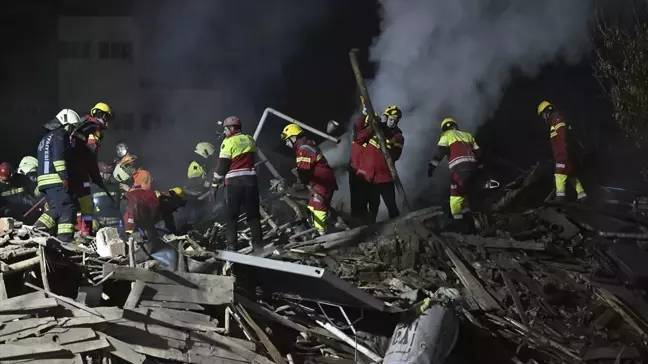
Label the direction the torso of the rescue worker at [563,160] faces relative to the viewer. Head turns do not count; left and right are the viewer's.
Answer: facing to the left of the viewer

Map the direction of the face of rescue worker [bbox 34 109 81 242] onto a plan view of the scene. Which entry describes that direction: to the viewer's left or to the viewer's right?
to the viewer's right

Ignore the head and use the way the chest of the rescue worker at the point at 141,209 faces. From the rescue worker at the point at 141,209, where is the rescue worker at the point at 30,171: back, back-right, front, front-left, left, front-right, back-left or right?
back-left

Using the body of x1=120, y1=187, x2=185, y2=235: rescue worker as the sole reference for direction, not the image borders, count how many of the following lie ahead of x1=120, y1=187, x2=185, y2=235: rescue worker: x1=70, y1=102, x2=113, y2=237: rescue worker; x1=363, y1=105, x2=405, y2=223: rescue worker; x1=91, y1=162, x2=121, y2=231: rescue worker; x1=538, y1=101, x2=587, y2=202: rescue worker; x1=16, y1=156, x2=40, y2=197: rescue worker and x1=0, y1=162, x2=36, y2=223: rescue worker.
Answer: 2

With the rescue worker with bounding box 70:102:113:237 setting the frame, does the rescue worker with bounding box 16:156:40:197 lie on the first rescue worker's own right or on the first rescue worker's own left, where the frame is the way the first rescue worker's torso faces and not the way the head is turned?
on the first rescue worker's own left

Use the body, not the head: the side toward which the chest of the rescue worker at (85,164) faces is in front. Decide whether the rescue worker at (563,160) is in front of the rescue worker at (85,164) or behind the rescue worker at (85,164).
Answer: in front

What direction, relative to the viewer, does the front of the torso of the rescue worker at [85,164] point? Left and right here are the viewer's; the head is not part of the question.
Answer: facing to the right of the viewer

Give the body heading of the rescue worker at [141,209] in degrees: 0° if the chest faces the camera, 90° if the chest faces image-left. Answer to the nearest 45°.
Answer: approximately 270°

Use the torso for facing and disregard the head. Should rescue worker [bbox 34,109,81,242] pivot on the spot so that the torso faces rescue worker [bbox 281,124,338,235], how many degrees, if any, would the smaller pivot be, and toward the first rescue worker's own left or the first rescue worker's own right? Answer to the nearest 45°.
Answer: approximately 45° to the first rescue worker's own right
